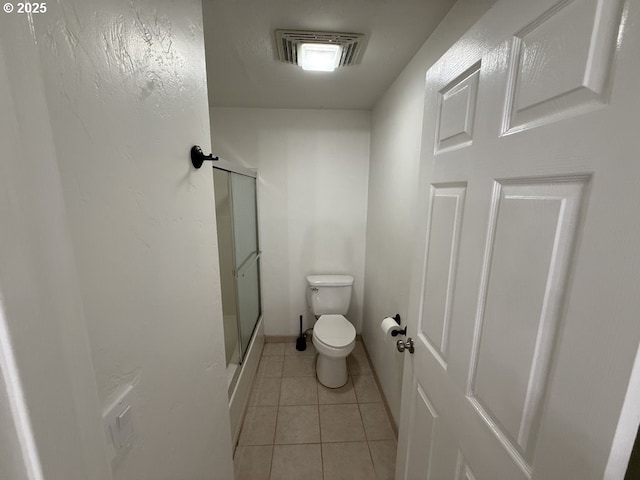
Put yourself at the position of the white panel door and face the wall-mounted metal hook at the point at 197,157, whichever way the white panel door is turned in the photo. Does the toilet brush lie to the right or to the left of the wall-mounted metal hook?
right

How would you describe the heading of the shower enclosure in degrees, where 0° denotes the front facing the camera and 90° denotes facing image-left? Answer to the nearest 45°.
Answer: approximately 270°

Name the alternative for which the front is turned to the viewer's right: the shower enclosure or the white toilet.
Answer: the shower enclosure

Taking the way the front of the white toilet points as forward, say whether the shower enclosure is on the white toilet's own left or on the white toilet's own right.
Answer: on the white toilet's own right

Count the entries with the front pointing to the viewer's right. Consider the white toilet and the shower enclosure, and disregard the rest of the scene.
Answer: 1

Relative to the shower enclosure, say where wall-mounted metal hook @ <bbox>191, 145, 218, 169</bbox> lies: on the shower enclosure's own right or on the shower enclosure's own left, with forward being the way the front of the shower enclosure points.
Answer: on the shower enclosure's own right

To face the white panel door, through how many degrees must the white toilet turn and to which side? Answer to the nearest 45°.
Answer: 0° — it already faces it

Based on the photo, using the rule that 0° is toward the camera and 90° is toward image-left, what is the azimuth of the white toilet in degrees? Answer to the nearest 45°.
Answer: approximately 0°

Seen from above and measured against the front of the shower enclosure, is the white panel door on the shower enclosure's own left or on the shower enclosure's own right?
on the shower enclosure's own right
